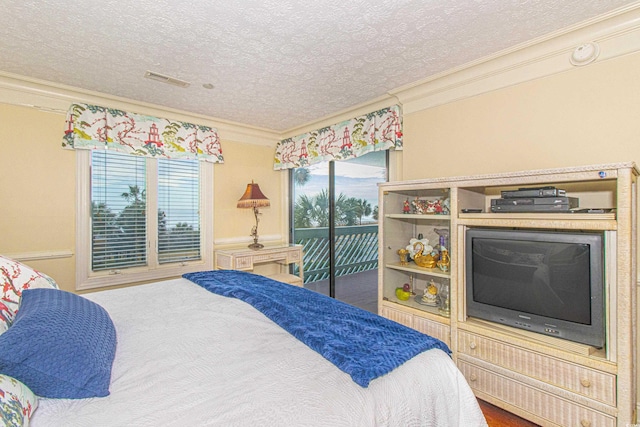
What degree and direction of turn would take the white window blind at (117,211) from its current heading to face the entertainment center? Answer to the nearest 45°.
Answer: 0° — it already faces it

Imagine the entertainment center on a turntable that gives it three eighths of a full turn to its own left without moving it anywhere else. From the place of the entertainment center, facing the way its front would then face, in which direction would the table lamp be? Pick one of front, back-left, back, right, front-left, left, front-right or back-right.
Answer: back

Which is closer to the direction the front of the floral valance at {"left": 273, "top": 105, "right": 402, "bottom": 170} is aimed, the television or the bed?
the bed

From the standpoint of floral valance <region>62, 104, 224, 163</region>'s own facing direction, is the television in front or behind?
in front

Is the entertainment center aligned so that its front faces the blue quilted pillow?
yes

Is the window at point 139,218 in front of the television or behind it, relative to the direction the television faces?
in front

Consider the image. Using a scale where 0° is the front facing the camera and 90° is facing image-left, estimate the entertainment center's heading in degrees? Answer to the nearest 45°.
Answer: approximately 45°

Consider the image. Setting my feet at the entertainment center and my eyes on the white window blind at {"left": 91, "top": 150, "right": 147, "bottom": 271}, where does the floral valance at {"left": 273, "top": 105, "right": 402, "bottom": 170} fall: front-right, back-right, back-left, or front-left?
front-right

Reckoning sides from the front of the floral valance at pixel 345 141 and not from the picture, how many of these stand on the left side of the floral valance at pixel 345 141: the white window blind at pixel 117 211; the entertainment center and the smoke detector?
2

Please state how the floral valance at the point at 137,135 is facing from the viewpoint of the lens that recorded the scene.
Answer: facing the viewer and to the right of the viewer

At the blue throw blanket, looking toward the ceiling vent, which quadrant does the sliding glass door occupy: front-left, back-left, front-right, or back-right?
front-right

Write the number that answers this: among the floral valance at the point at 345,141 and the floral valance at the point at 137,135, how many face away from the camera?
0

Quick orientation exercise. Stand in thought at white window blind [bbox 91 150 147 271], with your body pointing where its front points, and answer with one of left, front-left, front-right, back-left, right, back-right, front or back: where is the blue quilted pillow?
front-right

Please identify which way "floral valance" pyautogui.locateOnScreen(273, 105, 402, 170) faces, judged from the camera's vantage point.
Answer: facing the viewer and to the left of the viewer

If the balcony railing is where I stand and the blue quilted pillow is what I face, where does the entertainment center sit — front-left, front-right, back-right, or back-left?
front-left
